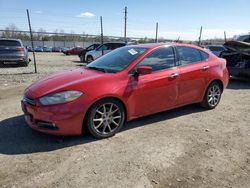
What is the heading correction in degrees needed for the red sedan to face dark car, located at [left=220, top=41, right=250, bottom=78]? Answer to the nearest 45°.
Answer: approximately 180°

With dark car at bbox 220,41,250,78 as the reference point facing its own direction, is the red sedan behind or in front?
in front

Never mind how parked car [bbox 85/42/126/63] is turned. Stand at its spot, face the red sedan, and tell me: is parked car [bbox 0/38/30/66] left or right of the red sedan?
right

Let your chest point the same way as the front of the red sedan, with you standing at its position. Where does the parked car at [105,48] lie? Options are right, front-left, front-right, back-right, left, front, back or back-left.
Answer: back-right

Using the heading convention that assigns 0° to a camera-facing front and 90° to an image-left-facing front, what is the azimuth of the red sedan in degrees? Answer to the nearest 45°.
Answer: approximately 45°

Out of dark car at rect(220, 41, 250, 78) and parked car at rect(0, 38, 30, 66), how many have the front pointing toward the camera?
1
